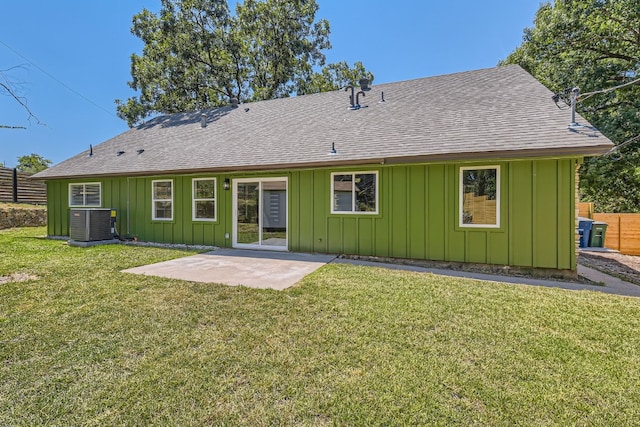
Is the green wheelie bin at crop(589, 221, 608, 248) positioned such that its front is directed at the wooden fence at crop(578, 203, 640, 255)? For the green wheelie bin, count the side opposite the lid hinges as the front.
no

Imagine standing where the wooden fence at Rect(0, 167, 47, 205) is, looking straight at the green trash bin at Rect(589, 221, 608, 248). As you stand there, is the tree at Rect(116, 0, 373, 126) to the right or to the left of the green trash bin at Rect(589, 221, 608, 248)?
left

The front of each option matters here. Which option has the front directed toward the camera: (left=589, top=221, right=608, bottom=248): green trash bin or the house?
the green trash bin

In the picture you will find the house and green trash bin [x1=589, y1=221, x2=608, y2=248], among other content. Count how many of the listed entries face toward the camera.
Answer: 1

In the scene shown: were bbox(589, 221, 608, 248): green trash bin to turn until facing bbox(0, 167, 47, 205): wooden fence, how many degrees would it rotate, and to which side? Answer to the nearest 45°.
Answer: approximately 45° to its right

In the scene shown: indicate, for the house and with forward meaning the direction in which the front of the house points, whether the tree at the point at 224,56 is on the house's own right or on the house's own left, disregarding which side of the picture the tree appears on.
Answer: on the house's own left

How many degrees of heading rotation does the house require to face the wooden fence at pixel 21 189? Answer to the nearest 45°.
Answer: approximately 90° to its left

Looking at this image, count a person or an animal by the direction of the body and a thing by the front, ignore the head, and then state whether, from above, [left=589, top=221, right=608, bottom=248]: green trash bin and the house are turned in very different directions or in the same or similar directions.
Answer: very different directions

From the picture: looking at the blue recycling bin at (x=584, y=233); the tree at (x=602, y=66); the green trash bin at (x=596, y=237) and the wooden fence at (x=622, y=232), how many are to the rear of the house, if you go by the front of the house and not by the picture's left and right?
0

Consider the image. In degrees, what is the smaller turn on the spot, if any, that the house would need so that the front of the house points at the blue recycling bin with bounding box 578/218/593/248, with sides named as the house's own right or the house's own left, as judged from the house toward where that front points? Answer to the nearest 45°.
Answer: approximately 45° to the house's own right

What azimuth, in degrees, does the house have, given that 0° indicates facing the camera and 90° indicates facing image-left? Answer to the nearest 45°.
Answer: approximately 225°
